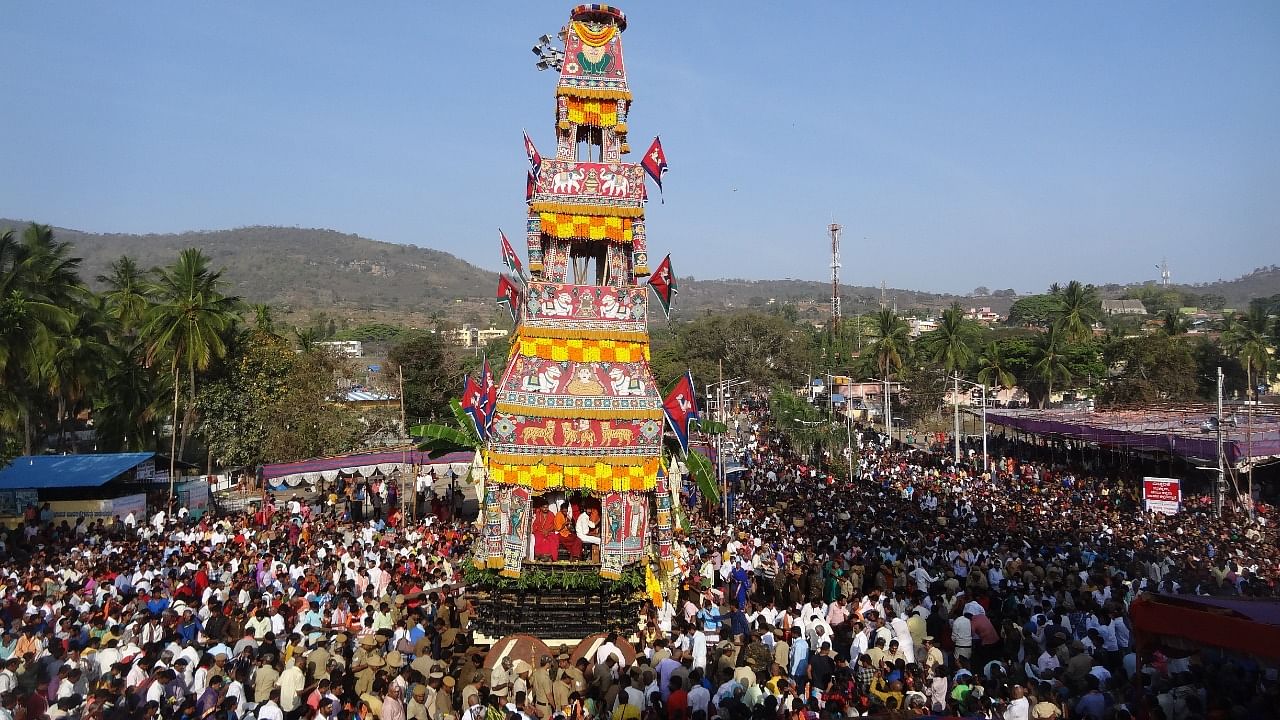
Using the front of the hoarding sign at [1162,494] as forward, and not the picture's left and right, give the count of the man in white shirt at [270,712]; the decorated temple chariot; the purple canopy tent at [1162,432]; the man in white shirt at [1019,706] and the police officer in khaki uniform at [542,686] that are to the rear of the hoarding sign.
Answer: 1

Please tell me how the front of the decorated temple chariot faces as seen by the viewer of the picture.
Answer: facing the viewer

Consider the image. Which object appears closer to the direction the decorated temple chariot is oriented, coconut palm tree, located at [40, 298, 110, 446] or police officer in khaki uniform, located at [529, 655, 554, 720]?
the police officer in khaki uniform

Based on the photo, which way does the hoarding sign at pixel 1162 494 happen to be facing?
toward the camera

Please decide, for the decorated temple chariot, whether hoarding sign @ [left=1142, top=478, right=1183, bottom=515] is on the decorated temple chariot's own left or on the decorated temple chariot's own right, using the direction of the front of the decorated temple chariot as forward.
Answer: on the decorated temple chariot's own left

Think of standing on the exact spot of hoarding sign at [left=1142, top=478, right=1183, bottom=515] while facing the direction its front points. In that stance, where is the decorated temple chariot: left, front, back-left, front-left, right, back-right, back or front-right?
front-right

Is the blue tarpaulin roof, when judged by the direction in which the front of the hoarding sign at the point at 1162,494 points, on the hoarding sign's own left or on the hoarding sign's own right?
on the hoarding sign's own right

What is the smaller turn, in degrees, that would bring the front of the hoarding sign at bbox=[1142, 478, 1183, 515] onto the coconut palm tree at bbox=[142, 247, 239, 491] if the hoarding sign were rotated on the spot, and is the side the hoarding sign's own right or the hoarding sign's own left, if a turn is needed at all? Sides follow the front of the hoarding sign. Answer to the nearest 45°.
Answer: approximately 90° to the hoarding sign's own right

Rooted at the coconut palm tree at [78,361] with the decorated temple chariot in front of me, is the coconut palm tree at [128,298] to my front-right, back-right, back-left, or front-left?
back-left

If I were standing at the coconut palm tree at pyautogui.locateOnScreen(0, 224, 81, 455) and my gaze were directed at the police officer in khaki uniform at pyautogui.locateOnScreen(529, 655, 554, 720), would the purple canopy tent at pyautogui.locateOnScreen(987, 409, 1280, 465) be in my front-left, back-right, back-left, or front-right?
front-left

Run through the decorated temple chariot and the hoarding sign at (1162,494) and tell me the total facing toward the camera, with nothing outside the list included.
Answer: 2

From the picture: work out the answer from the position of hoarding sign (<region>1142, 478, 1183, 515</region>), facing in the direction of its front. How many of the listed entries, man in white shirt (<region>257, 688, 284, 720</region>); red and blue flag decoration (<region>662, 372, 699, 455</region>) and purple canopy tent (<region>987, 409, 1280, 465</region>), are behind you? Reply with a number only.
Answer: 1

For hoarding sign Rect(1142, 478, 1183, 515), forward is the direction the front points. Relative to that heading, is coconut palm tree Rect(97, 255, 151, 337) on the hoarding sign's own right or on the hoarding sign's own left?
on the hoarding sign's own right

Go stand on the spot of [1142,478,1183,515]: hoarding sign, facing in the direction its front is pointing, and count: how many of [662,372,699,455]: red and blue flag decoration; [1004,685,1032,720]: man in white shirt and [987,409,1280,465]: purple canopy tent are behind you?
1
